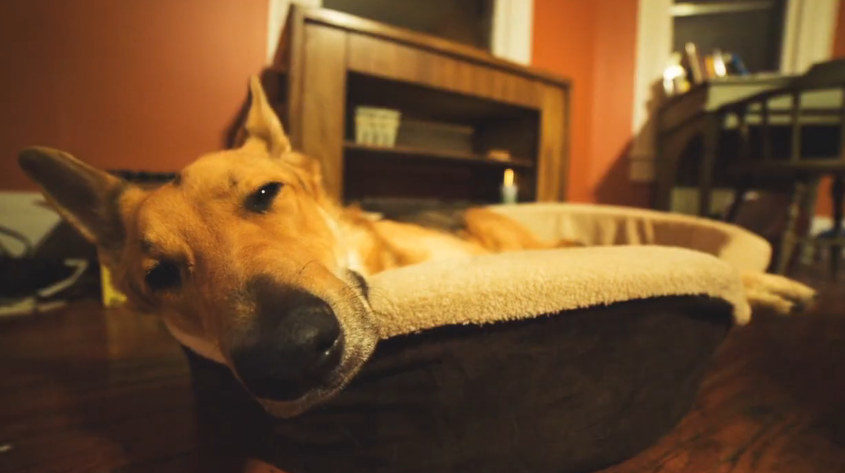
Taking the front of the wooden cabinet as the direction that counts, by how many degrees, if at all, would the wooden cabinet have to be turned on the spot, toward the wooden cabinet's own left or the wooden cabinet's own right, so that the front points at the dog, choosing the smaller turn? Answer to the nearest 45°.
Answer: approximately 45° to the wooden cabinet's own right

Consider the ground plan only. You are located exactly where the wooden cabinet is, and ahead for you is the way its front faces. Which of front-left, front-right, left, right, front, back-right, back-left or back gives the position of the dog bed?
front-right

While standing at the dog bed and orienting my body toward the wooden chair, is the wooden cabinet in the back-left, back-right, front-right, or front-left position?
front-left

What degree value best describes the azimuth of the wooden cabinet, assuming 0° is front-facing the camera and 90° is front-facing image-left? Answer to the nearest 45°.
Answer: approximately 315°
